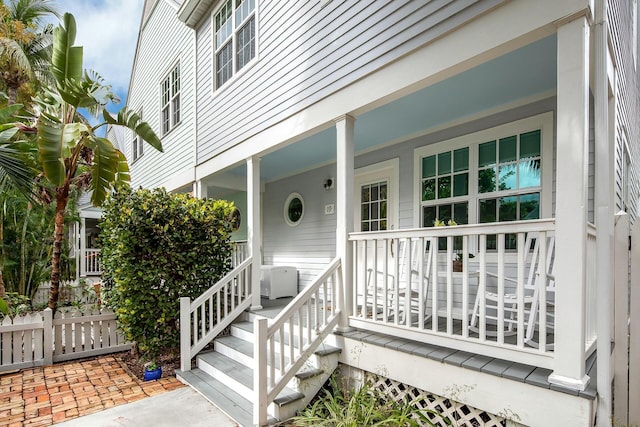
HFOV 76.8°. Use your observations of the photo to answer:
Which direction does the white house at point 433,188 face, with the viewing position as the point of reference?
facing the viewer and to the left of the viewer

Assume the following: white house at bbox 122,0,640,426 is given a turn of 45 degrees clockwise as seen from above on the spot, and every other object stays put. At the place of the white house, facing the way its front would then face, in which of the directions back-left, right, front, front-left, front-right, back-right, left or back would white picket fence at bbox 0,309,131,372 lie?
front

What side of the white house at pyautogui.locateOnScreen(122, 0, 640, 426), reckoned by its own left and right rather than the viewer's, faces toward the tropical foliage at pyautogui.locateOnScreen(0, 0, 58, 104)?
right

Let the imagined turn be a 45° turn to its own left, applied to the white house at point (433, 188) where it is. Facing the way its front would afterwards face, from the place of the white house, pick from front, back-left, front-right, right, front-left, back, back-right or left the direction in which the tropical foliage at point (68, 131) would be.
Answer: right

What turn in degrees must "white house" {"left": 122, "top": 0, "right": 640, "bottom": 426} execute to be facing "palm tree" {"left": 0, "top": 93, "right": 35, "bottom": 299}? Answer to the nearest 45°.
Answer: approximately 45° to its right

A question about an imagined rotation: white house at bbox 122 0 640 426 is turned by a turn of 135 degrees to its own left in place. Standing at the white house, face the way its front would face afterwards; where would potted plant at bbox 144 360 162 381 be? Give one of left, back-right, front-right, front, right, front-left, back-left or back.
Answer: back

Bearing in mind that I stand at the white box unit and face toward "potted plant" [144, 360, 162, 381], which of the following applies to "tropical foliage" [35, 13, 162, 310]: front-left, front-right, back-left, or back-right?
front-right
